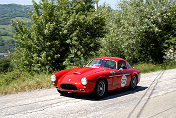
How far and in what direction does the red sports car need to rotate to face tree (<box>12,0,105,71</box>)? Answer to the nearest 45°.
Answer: approximately 135° to its right

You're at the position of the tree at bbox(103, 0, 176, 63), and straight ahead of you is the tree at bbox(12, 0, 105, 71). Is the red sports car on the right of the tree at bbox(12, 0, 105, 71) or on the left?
left

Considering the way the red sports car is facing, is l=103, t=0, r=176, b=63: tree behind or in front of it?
behind

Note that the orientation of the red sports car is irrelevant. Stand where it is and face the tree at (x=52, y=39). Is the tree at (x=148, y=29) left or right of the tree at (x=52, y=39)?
right

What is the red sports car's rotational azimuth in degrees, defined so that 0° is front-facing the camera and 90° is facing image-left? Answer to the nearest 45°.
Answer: approximately 45°
